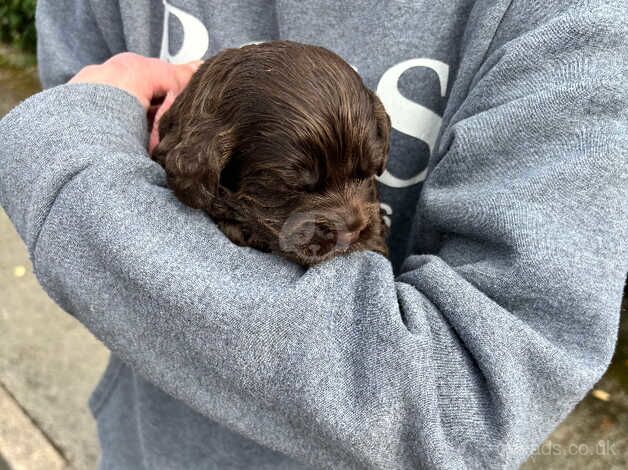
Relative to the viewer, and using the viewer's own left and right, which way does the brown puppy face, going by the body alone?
facing the viewer and to the right of the viewer
